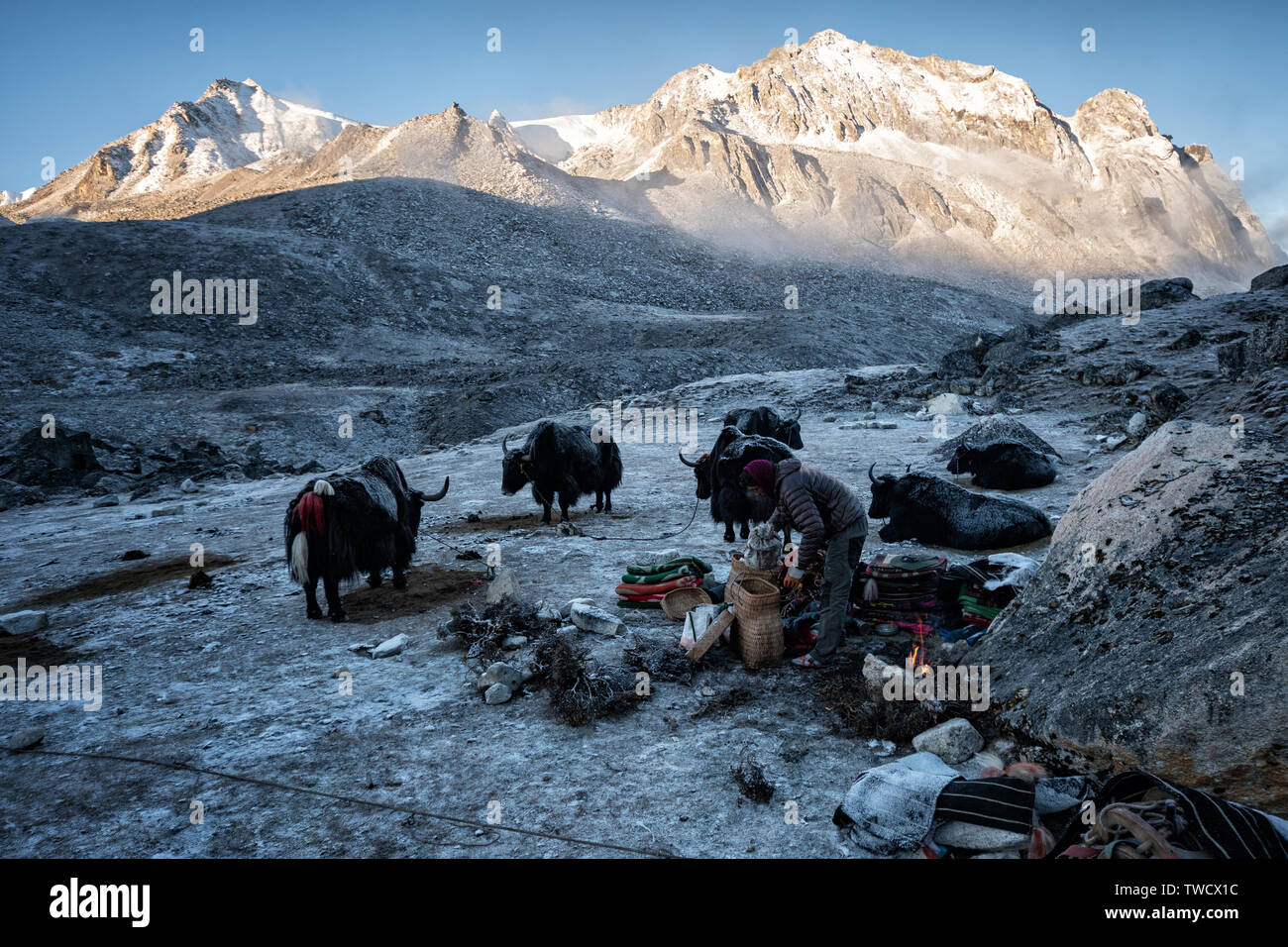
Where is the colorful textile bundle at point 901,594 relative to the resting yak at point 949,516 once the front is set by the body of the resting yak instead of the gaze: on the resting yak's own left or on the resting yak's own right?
on the resting yak's own left

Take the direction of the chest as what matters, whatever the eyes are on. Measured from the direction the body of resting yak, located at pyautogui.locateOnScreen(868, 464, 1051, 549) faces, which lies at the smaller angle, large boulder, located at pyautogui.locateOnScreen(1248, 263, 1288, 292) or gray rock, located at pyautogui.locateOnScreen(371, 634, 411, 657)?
the gray rock

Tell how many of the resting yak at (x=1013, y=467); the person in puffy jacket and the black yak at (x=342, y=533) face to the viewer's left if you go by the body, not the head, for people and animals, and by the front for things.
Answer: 2

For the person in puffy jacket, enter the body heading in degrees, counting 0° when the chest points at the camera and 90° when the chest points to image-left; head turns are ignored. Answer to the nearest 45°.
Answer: approximately 90°

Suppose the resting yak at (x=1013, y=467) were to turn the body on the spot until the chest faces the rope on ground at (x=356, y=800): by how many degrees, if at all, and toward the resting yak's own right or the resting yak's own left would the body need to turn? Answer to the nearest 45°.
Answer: approximately 90° to the resting yak's own left

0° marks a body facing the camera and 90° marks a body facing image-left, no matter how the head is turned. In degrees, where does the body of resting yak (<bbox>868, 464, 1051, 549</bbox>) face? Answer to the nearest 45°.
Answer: approximately 90°

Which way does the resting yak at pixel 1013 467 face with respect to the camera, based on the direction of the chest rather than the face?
to the viewer's left
